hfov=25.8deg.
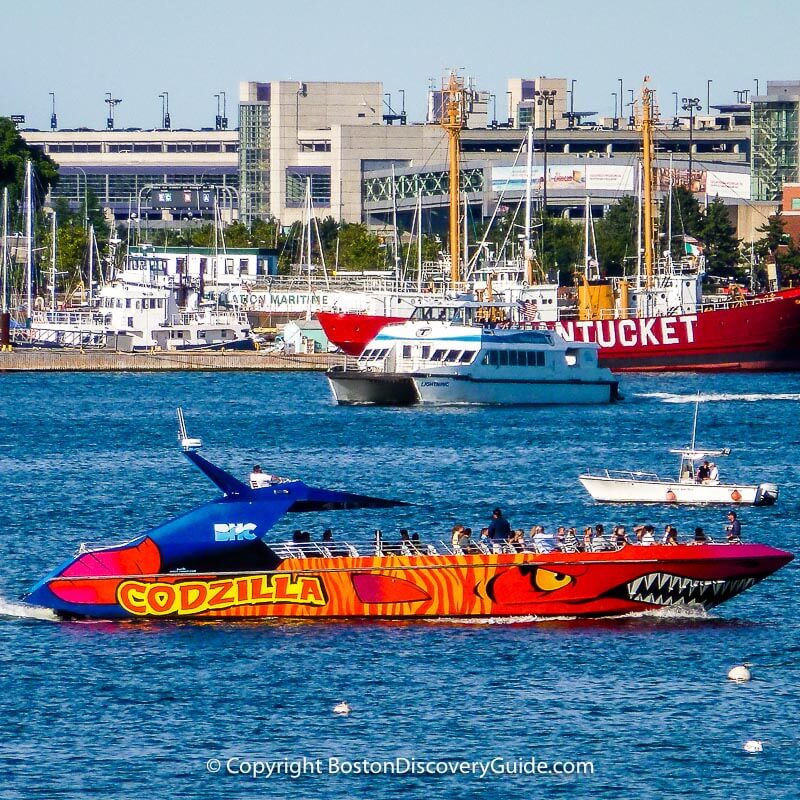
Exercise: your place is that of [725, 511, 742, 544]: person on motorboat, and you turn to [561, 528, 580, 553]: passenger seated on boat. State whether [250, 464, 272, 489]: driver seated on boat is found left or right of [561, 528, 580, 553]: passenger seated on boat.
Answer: right

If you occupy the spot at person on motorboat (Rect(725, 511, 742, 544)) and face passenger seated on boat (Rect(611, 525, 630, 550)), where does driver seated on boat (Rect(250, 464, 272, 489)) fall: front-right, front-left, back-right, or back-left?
front-right

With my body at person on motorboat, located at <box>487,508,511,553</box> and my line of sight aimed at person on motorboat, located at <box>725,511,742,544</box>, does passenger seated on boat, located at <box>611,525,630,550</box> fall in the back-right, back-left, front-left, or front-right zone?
front-right

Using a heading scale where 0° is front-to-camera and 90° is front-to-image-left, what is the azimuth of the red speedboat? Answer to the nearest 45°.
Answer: approximately 270°

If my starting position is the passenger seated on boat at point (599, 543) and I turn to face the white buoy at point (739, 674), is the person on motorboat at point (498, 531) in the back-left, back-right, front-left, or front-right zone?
back-right

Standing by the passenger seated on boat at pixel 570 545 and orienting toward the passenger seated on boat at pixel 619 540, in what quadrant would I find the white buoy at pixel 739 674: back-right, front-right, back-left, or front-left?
front-right

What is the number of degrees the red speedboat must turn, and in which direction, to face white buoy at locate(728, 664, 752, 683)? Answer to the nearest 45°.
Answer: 0° — it already faces it

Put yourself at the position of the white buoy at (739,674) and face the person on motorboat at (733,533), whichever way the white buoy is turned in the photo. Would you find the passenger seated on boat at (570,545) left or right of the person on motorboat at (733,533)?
left
